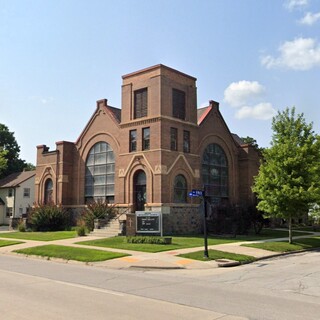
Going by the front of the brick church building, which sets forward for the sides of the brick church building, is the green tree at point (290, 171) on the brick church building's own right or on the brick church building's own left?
on the brick church building's own left

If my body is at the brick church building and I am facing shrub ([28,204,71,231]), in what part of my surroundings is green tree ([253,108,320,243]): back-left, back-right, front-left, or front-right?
back-left

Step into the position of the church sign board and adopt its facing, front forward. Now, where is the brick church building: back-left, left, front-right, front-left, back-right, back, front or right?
back

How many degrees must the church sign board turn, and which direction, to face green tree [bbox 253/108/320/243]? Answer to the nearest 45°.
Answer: approximately 90° to its left

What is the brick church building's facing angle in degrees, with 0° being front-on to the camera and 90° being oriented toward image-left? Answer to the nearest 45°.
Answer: approximately 45°

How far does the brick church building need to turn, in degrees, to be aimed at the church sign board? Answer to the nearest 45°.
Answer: approximately 45° to its left

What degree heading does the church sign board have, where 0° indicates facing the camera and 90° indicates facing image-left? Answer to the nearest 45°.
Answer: approximately 0°
